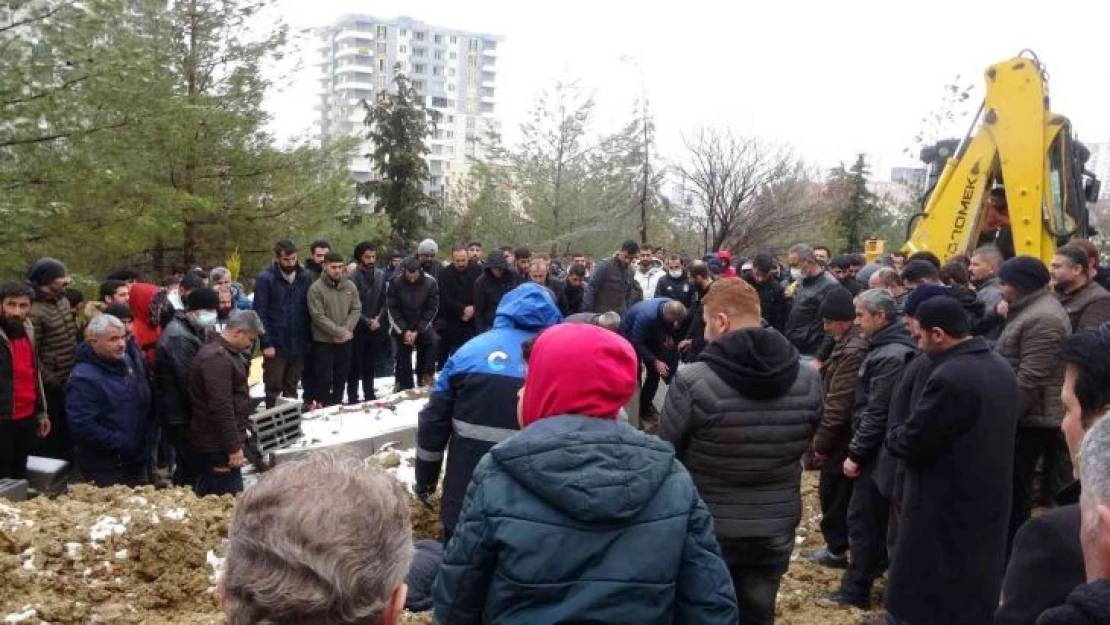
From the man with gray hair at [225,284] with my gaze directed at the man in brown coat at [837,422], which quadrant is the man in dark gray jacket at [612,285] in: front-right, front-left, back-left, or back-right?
front-left

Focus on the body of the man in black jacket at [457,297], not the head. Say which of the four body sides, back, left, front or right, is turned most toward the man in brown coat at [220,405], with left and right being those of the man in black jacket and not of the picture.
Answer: front

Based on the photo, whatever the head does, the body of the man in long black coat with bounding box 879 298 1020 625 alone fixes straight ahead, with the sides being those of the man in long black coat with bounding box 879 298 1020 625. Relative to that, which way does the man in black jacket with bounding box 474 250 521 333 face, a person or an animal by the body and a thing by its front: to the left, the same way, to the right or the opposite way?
to the left

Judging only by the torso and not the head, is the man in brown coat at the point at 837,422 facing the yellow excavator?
no

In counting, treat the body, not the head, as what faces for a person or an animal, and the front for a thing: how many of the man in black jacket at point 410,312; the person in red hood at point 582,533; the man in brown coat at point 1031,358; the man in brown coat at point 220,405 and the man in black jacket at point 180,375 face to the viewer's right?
2

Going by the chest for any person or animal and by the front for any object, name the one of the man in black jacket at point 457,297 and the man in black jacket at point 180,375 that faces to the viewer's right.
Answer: the man in black jacket at point 180,375

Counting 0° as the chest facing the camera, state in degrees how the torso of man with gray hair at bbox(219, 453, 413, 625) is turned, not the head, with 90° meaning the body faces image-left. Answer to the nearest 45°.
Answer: approximately 180°

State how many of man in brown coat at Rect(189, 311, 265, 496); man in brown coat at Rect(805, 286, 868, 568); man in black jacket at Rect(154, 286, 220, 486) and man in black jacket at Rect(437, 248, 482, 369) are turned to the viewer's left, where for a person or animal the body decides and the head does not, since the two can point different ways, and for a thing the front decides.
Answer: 1

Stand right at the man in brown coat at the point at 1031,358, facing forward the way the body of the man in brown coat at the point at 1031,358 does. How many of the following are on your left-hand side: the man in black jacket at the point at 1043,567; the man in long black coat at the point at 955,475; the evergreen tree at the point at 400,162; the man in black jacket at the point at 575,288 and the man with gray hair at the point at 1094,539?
3

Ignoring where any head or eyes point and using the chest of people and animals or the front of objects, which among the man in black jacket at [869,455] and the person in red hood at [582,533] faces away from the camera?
the person in red hood

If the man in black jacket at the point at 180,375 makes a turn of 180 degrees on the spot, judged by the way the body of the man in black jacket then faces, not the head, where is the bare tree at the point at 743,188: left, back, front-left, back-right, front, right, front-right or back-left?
back-right

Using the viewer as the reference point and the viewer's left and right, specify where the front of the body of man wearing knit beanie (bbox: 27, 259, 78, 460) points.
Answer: facing the viewer and to the right of the viewer

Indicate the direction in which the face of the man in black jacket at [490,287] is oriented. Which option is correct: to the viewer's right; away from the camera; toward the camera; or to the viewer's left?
toward the camera

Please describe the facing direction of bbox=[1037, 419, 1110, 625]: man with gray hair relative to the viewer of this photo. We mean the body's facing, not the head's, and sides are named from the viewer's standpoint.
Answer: facing away from the viewer and to the left of the viewer

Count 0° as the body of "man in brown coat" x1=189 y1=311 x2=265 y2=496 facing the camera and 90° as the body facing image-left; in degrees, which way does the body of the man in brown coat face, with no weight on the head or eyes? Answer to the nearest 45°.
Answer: approximately 270°

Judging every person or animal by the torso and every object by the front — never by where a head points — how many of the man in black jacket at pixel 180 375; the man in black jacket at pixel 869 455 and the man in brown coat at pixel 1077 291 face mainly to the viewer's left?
2

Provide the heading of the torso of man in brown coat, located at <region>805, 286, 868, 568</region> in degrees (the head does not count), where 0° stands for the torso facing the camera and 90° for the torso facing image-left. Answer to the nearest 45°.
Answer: approximately 90°

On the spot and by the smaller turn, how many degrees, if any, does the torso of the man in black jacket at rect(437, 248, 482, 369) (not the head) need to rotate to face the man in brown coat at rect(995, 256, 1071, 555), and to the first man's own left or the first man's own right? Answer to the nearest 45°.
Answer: approximately 45° to the first man's own left

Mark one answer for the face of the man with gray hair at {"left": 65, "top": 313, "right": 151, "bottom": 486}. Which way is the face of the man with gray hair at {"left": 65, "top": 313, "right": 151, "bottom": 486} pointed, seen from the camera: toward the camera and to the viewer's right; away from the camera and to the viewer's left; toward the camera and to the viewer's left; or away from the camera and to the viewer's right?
toward the camera and to the viewer's right

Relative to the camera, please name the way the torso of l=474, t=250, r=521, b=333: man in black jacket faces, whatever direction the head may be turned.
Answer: toward the camera

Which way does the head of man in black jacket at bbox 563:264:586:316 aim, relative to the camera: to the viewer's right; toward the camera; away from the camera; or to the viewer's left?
toward the camera

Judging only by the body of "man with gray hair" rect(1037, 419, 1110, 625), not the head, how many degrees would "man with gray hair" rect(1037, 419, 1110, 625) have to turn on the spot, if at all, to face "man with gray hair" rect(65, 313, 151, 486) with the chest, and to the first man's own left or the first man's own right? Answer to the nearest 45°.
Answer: approximately 45° to the first man's own left
